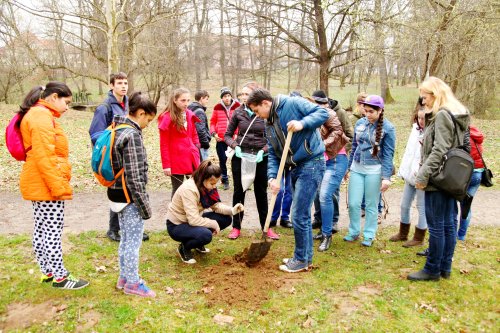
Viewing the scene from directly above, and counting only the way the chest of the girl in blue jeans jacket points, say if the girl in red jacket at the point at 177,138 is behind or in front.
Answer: in front

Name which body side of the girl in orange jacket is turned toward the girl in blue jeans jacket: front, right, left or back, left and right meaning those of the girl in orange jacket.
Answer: front

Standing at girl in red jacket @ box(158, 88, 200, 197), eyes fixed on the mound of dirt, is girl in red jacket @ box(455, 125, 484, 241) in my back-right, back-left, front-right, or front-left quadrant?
front-left

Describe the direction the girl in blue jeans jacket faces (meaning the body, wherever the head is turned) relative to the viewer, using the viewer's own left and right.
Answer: facing the viewer and to the left of the viewer

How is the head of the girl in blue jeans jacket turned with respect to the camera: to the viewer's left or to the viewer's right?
to the viewer's left

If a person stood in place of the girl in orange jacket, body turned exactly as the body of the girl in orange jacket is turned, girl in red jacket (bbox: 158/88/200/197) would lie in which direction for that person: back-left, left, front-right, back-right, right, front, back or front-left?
front-left

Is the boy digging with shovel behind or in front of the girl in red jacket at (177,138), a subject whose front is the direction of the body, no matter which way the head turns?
in front

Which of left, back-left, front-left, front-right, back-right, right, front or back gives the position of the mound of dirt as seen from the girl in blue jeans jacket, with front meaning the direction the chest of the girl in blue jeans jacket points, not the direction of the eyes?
front

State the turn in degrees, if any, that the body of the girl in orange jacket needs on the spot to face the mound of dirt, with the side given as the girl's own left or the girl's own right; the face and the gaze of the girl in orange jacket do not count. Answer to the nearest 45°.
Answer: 0° — they already face it

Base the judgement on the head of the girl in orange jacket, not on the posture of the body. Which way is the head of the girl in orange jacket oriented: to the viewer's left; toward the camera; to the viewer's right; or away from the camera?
to the viewer's right

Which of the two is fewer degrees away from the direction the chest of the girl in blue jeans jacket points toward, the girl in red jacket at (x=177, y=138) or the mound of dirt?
the mound of dirt

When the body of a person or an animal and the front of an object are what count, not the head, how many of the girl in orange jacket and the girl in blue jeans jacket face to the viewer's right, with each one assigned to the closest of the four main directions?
1

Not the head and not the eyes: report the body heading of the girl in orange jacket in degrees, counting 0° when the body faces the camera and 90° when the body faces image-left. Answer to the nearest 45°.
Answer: approximately 270°

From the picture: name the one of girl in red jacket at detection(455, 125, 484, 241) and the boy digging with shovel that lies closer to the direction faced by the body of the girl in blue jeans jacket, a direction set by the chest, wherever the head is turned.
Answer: the boy digging with shovel
